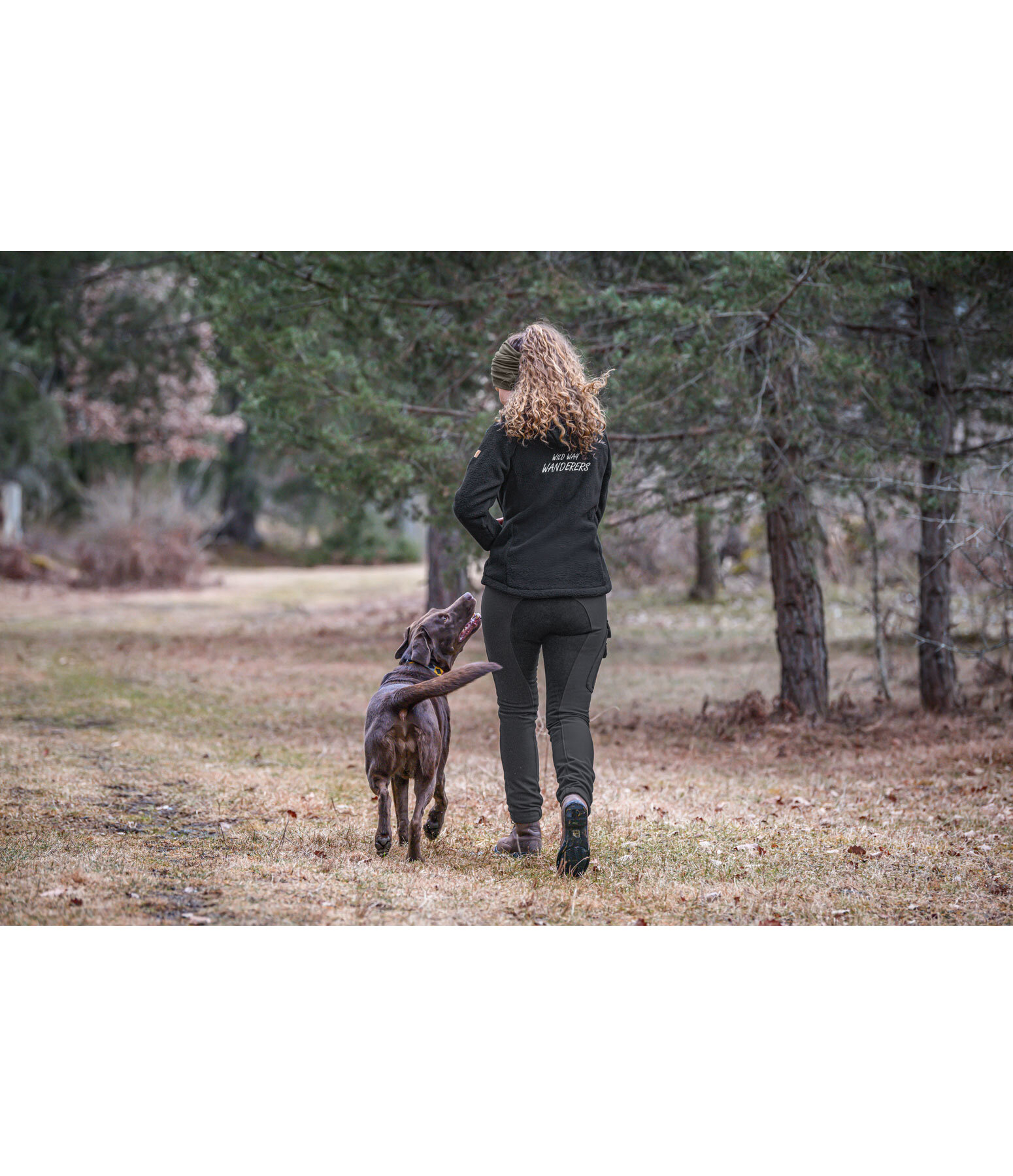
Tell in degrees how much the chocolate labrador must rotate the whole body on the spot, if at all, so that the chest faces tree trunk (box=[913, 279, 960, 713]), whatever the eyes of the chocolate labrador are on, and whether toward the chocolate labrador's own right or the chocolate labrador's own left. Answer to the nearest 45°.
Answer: approximately 45° to the chocolate labrador's own right

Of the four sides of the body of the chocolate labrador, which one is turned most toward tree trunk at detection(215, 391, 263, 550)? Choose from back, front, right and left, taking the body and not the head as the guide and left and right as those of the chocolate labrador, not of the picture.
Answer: front

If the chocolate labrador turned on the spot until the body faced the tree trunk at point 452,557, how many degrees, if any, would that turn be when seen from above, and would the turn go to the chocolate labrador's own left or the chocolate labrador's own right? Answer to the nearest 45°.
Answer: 0° — it already faces it

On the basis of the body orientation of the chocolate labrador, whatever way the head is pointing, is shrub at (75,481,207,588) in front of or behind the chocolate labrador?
in front

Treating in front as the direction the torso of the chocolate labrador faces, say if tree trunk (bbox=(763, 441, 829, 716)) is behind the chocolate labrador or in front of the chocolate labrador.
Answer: in front

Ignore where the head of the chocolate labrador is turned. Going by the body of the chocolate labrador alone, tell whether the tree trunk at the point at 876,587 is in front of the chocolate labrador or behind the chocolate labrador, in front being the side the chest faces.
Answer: in front

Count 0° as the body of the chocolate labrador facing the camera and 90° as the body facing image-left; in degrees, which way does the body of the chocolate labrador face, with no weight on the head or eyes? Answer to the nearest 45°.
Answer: approximately 180°
